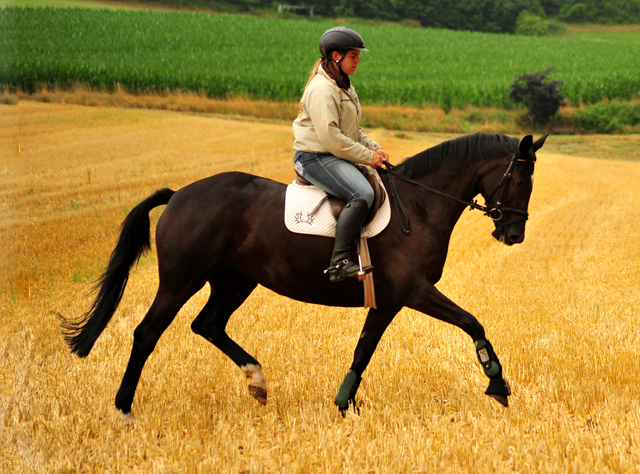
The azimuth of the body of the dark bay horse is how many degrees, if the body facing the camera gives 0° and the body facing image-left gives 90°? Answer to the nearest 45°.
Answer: approximately 270°

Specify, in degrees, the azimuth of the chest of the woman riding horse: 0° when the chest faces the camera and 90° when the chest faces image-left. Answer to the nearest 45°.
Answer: approximately 270°

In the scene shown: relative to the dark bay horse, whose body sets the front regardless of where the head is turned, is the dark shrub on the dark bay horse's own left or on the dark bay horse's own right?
on the dark bay horse's own left

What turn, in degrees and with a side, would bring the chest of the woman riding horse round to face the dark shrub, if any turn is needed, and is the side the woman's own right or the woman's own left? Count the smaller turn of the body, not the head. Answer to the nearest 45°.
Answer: approximately 90° to the woman's own left

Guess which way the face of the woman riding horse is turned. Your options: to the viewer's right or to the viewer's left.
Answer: to the viewer's right
